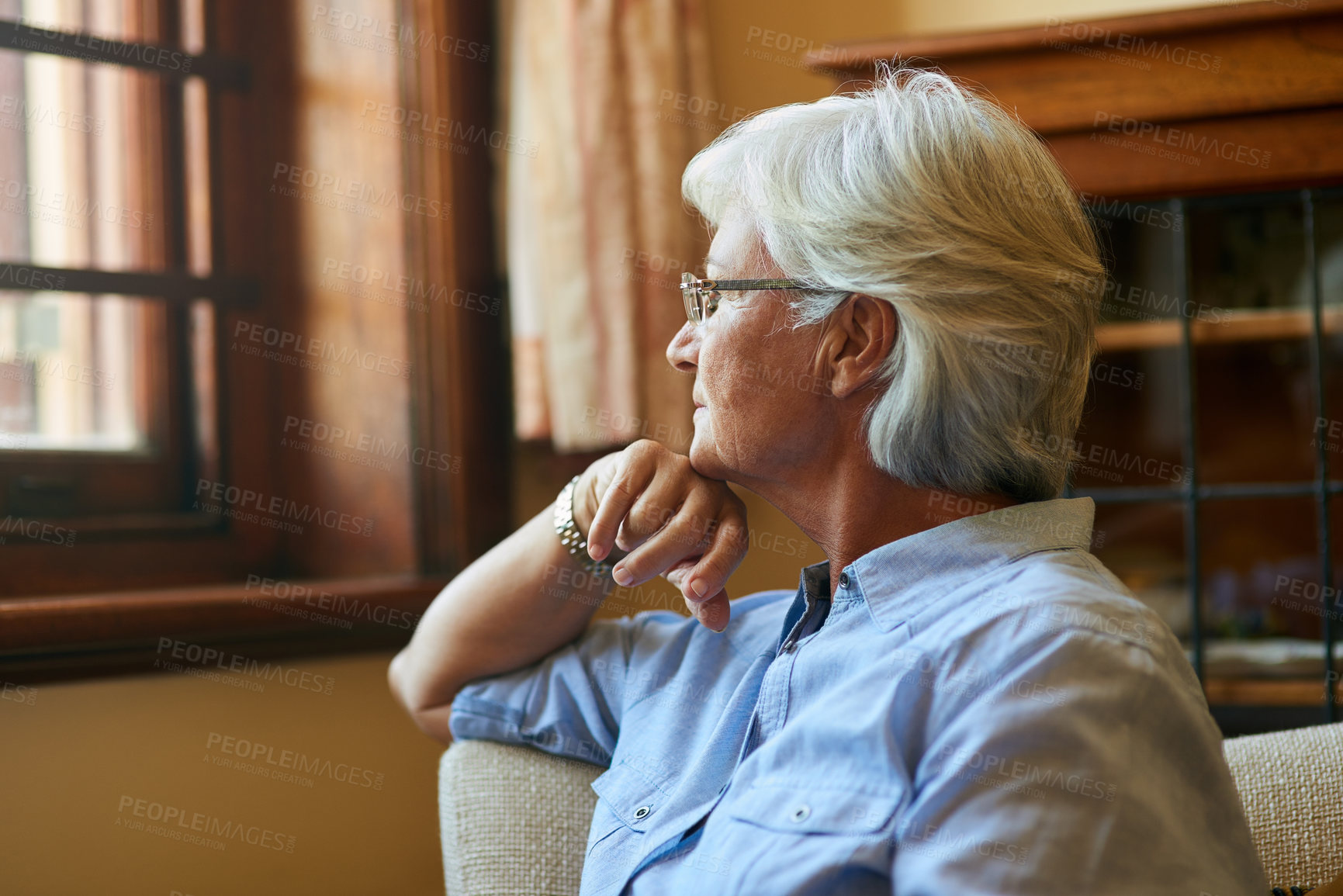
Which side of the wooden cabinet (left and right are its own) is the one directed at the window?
right

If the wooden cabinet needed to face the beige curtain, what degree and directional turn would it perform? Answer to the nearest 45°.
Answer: approximately 90° to its right

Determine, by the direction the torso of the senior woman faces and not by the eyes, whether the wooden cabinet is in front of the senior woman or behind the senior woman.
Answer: behind

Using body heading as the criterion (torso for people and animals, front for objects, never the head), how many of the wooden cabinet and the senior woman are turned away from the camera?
0

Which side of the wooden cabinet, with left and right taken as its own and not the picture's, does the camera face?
front

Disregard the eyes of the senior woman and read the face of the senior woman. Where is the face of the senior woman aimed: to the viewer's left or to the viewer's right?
to the viewer's left

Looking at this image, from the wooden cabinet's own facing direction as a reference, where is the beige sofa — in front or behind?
in front

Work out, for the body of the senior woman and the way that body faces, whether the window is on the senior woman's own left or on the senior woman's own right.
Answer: on the senior woman's own right

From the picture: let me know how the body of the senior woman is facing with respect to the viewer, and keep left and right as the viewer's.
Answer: facing the viewer and to the left of the viewer
